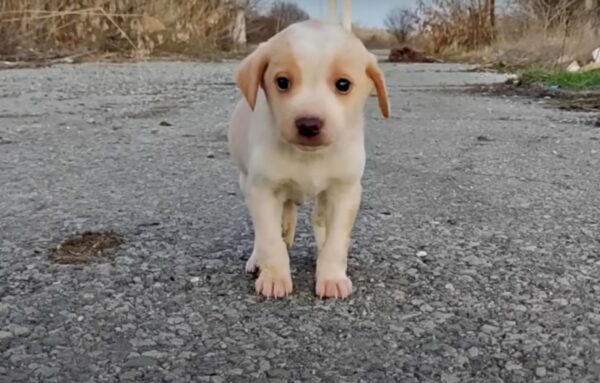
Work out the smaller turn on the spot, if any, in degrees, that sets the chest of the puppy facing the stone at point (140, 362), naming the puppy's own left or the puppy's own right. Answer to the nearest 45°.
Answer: approximately 45° to the puppy's own right

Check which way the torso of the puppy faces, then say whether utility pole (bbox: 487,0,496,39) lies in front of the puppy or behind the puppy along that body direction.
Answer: behind

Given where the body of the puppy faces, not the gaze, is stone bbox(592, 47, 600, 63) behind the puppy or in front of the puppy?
behind

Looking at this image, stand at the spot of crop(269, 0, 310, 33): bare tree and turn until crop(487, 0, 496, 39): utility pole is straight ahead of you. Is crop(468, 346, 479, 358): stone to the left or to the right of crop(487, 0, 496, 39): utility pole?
right

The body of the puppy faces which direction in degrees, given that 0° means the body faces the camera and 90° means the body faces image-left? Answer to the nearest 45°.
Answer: approximately 0°

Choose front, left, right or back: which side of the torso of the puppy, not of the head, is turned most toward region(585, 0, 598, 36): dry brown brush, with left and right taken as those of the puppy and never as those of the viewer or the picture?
back

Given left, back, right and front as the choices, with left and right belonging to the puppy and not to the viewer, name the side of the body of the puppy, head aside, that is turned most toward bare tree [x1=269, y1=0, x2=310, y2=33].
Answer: back
